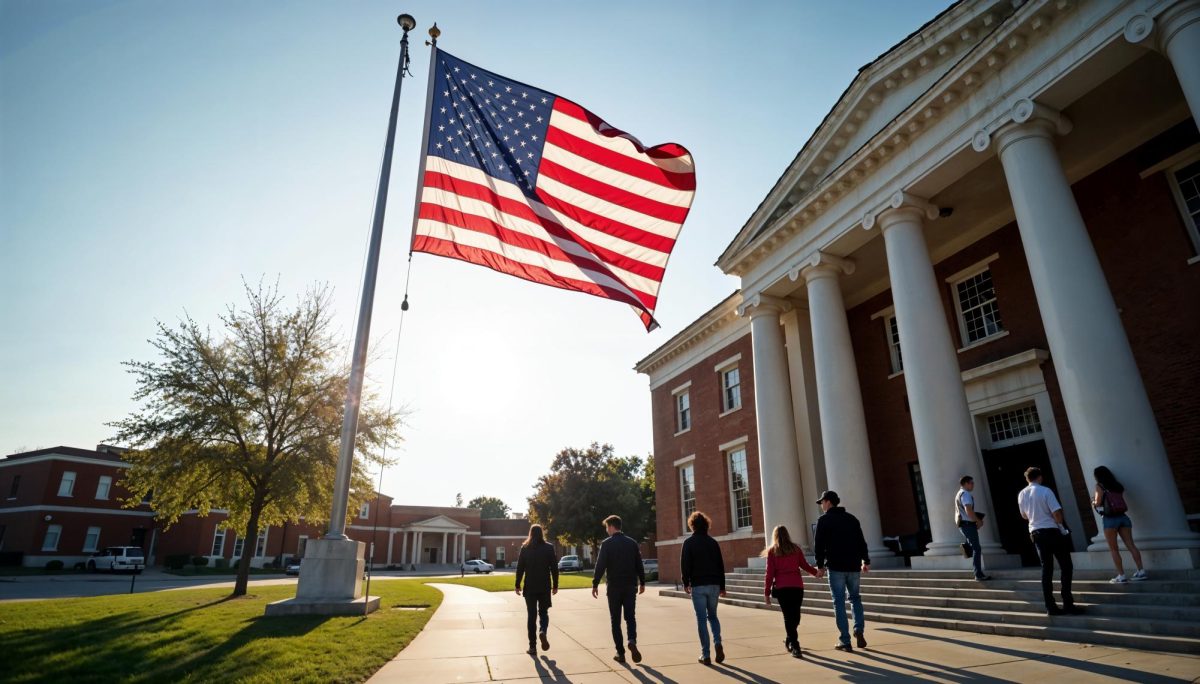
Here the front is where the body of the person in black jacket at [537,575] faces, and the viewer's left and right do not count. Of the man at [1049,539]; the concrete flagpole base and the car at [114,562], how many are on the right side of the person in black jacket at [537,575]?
1

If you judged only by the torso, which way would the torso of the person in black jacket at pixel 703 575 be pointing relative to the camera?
away from the camera

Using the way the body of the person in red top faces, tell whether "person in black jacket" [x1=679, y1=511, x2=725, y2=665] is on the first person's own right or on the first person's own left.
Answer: on the first person's own left

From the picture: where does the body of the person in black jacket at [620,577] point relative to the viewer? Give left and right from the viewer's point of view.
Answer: facing away from the viewer

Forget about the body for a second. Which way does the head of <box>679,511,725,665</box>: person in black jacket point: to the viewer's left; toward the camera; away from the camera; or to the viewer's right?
away from the camera

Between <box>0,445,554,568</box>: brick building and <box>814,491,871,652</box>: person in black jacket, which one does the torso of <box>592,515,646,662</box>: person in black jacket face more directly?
the brick building

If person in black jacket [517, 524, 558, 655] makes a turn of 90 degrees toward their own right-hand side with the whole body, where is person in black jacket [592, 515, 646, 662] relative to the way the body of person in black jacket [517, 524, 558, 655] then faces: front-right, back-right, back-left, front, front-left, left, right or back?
front-right

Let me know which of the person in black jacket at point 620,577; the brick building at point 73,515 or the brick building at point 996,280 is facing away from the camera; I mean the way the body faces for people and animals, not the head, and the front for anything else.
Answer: the person in black jacket

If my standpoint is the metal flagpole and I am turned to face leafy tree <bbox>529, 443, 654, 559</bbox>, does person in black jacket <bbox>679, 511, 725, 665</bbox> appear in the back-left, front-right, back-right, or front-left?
back-right

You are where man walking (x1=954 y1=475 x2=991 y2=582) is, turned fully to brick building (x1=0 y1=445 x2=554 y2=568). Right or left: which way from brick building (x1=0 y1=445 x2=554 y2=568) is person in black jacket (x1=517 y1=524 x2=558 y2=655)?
left

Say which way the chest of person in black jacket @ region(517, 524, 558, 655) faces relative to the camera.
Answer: away from the camera

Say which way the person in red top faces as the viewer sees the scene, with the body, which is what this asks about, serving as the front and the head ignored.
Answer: away from the camera
